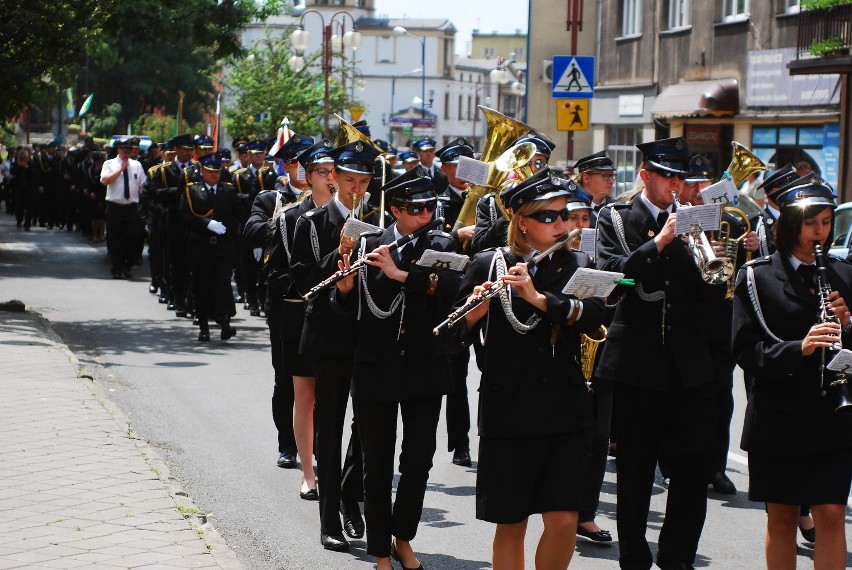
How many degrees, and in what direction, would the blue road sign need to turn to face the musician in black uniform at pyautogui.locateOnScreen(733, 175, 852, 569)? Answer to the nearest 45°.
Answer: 0° — it already faces them

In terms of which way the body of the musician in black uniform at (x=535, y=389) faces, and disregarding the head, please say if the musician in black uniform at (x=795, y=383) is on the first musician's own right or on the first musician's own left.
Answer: on the first musician's own left

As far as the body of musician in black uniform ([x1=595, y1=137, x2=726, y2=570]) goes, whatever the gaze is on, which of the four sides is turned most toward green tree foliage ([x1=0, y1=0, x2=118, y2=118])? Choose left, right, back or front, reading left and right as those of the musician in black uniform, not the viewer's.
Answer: back

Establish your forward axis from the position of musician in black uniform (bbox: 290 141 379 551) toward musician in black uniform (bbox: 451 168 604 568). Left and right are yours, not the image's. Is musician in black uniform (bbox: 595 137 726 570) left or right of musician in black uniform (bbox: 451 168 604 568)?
left

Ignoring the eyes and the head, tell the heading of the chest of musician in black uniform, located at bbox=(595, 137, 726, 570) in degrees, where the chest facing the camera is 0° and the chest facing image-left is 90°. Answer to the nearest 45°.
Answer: approximately 315°

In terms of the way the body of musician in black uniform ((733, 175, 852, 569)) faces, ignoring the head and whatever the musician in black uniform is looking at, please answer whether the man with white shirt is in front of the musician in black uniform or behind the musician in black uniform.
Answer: behind

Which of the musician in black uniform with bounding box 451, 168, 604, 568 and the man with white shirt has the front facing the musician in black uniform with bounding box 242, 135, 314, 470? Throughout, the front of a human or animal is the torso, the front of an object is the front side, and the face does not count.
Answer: the man with white shirt

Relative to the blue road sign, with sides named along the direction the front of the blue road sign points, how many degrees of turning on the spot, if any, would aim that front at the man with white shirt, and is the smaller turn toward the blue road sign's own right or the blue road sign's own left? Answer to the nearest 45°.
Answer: approximately 90° to the blue road sign's own right

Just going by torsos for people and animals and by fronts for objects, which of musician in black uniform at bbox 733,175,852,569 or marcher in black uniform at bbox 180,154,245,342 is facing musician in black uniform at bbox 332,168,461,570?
marcher in black uniform at bbox 180,154,245,342

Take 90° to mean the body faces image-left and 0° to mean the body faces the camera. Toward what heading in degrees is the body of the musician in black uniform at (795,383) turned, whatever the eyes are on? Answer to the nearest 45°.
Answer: approximately 315°

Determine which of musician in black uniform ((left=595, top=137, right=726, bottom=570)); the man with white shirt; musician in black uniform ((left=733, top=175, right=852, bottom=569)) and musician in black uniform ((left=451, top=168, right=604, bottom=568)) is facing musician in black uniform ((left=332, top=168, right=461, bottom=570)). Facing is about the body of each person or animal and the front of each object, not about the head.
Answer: the man with white shirt
